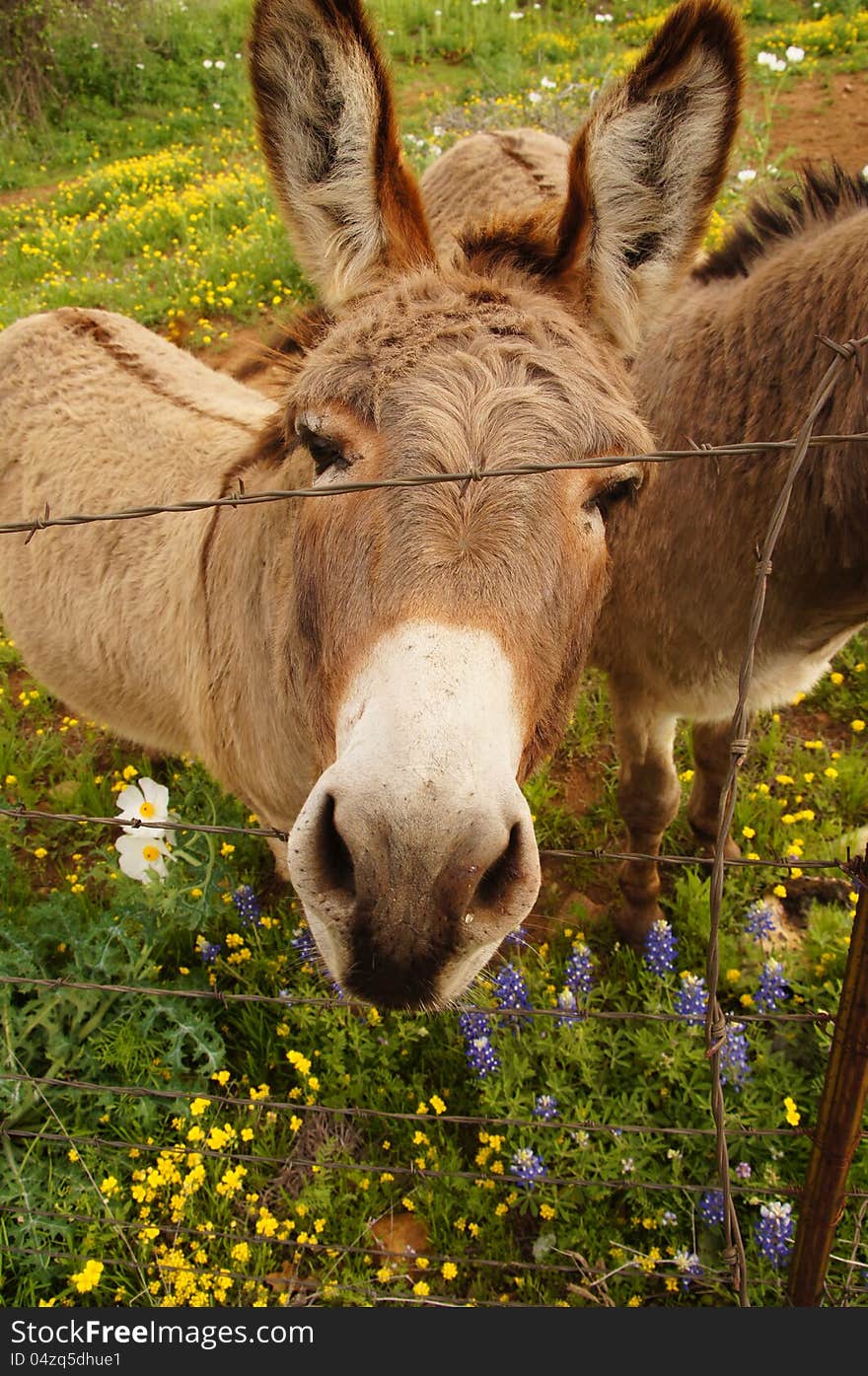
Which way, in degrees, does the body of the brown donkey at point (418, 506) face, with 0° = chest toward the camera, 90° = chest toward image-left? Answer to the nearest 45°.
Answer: approximately 315°

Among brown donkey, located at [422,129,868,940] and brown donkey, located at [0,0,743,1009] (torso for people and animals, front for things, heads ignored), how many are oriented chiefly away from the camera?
0

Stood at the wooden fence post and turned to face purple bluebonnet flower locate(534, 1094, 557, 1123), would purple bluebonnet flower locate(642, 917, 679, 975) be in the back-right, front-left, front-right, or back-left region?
front-right

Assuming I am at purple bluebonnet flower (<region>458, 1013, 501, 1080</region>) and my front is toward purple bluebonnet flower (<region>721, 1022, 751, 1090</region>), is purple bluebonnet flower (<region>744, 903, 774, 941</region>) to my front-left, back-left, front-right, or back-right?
front-left
